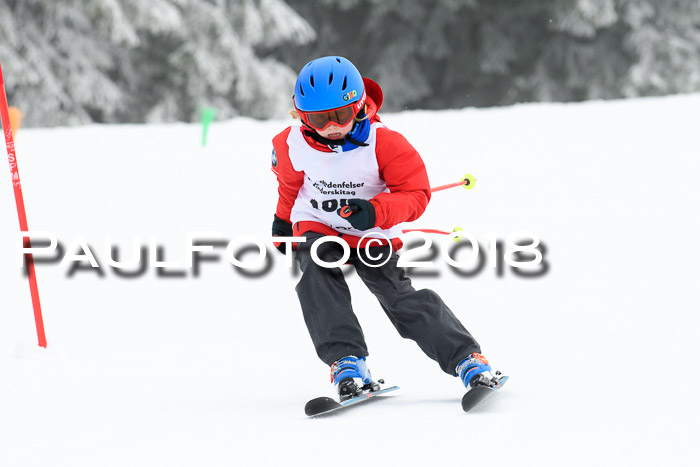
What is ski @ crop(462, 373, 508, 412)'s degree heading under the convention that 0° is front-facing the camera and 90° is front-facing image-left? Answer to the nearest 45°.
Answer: approximately 45°

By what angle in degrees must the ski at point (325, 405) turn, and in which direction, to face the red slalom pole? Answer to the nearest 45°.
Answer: approximately 90° to its right

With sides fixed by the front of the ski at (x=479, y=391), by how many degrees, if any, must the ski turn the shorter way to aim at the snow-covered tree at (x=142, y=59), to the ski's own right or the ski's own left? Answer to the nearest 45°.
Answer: approximately 90° to the ski's own right

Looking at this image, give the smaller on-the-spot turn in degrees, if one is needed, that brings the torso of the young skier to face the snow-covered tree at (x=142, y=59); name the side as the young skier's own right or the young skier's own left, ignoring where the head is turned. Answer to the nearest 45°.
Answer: approximately 180°

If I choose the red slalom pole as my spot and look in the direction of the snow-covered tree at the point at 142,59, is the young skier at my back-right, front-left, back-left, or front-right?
back-right

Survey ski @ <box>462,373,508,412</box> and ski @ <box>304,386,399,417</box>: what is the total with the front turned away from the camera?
0

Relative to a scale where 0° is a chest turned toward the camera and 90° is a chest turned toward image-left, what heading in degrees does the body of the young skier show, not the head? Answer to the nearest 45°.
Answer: approximately 0°
